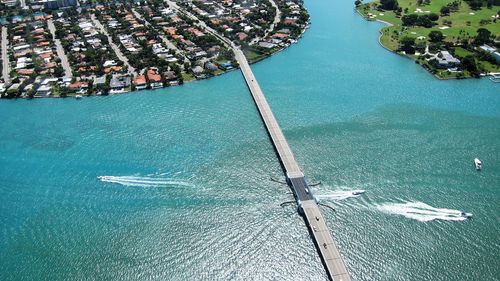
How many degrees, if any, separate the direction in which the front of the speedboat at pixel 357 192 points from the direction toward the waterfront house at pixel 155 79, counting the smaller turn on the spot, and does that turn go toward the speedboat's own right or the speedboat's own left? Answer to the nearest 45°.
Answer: approximately 135° to the speedboat's own left

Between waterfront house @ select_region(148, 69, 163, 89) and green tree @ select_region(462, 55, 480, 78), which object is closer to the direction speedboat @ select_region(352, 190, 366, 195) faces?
the green tree

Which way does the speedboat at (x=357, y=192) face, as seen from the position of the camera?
facing to the right of the viewer

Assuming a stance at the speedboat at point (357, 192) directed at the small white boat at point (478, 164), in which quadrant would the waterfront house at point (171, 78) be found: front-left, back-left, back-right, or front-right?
back-left

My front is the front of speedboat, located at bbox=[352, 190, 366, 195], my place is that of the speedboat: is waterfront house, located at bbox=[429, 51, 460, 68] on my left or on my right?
on my left

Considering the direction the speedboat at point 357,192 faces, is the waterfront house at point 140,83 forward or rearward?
rearward

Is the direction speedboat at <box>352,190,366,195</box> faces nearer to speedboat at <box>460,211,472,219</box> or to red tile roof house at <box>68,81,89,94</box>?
the speedboat

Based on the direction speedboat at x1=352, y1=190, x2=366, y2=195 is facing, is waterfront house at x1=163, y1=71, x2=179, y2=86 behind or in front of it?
behind

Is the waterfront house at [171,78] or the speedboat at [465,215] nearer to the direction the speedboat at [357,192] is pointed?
the speedboat

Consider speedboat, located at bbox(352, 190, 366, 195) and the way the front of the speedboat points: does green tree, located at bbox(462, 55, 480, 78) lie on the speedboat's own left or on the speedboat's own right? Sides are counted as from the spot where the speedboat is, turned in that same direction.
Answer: on the speedboat's own left
